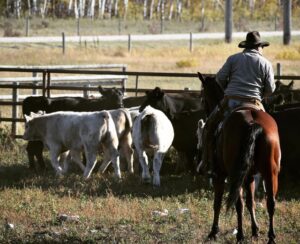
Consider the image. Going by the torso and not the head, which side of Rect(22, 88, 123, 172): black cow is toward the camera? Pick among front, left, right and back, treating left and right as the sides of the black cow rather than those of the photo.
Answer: right

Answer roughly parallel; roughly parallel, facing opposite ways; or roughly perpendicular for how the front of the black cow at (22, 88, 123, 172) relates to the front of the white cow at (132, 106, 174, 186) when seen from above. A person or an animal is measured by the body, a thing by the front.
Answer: roughly perpendicular

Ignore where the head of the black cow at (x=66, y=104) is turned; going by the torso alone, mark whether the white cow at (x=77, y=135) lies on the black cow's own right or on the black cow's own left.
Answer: on the black cow's own right

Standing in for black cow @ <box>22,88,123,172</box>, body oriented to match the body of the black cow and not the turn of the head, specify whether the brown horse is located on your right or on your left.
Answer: on your right

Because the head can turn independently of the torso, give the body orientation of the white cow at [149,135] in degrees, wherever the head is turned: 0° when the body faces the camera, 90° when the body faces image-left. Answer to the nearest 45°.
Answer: approximately 180°
